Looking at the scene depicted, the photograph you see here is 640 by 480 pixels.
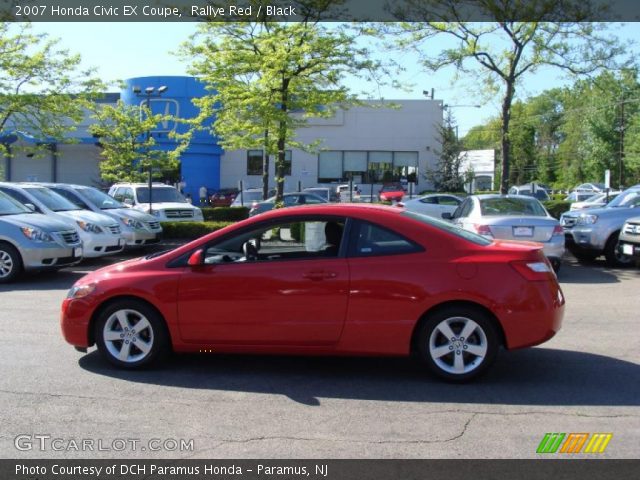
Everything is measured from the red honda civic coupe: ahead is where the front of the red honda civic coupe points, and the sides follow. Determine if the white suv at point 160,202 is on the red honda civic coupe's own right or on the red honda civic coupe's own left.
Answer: on the red honda civic coupe's own right

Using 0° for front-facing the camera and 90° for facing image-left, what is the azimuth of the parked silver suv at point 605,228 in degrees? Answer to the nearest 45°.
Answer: approximately 45°

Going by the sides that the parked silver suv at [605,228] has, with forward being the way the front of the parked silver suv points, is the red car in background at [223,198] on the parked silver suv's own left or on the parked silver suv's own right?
on the parked silver suv's own right

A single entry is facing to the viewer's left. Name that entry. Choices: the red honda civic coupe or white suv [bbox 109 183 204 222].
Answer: the red honda civic coupe

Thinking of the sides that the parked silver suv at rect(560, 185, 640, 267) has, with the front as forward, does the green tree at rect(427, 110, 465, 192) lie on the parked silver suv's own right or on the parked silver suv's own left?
on the parked silver suv's own right

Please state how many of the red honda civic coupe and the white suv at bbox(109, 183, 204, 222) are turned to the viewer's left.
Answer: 1

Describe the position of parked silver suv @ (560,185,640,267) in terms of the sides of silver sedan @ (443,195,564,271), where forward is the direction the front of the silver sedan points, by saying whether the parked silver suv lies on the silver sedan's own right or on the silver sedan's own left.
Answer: on the silver sedan's own right

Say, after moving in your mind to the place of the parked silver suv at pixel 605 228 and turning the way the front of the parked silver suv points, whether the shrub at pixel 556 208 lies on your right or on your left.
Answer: on your right

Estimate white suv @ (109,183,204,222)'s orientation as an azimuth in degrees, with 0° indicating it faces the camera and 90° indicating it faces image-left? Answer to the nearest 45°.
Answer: approximately 315°

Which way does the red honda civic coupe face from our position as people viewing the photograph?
facing to the left of the viewer
